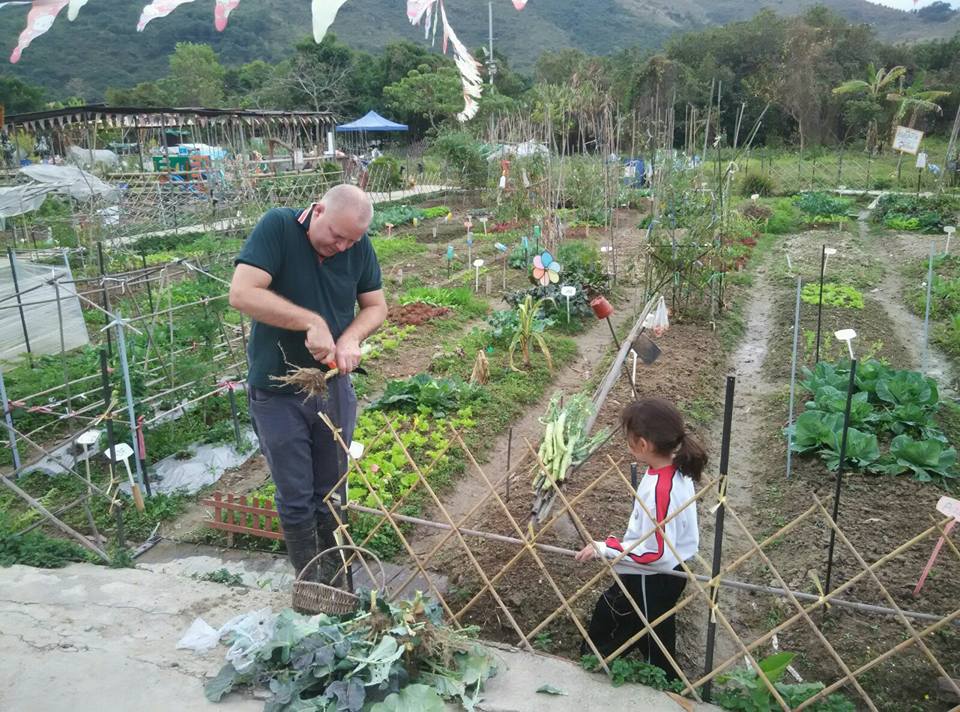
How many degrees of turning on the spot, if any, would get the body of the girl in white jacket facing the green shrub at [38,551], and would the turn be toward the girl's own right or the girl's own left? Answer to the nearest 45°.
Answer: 0° — they already face it

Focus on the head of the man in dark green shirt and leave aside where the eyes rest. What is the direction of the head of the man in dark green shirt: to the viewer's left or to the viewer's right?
to the viewer's right

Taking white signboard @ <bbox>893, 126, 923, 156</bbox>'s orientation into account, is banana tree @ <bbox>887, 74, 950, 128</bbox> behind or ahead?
behind

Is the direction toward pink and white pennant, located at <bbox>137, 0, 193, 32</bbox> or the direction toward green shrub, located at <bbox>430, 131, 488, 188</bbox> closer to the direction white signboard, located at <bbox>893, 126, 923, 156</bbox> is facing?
the pink and white pennant

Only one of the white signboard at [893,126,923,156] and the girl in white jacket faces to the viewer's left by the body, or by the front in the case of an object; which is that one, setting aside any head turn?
the girl in white jacket

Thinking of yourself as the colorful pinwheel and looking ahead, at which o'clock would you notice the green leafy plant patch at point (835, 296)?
The green leafy plant patch is roughly at 8 o'clock from the colorful pinwheel.

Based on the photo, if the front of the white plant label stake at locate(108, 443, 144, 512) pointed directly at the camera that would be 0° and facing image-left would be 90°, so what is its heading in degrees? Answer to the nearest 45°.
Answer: approximately 0°

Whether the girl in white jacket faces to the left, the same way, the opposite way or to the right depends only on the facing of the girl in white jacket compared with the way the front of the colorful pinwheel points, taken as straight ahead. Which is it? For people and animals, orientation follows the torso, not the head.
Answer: to the right

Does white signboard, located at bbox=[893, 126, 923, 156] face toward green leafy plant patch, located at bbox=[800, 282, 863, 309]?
yes

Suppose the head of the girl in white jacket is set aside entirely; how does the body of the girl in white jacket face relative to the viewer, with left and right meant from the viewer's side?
facing to the left of the viewer

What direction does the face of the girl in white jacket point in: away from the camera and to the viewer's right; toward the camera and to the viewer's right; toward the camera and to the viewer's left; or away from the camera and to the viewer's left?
away from the camera and to the viewer's left
